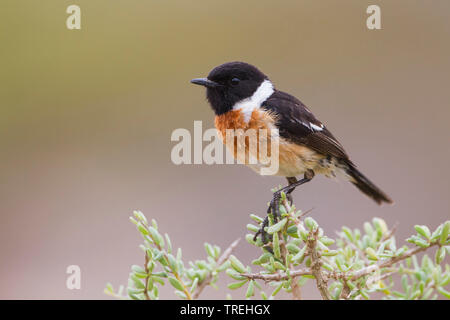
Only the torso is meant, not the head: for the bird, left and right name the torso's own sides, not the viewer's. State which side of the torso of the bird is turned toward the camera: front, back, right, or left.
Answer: left
